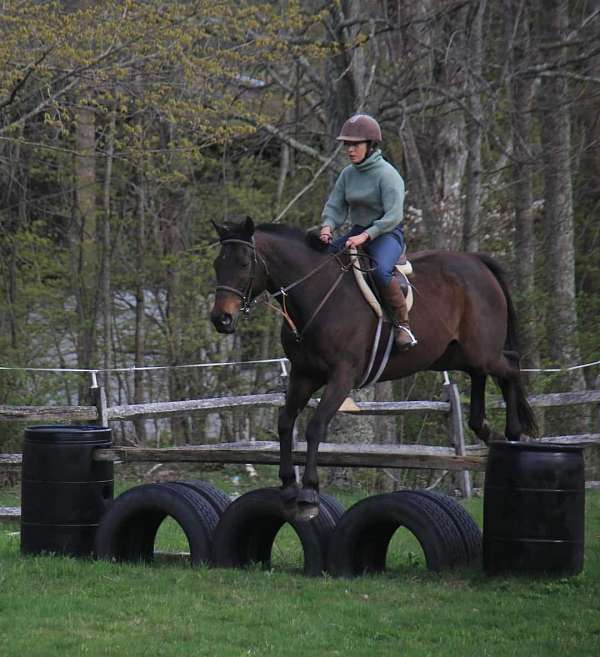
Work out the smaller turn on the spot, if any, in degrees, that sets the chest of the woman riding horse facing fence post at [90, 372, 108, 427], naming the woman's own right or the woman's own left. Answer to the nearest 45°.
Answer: approximately 90° to the woman's own right

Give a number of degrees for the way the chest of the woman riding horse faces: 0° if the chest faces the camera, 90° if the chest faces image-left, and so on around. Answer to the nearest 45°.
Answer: approximately 45°

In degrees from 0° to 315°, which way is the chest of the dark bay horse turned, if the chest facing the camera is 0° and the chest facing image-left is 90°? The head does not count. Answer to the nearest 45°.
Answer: approximately 45°

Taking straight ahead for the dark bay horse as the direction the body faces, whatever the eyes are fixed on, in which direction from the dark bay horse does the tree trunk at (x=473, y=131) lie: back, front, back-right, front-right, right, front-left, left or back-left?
back-right

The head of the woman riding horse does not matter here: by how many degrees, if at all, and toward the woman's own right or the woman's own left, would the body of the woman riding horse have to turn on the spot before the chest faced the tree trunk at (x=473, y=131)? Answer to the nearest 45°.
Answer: approximately 135° to the woman's own right
